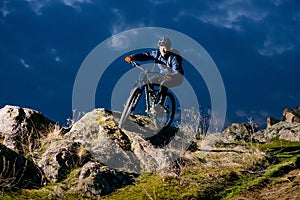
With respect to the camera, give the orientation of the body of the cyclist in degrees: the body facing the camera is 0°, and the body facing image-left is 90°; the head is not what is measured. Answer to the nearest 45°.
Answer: approximately 45°

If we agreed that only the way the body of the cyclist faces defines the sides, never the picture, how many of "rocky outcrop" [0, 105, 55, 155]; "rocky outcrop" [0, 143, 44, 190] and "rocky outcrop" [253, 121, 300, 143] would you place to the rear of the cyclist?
1

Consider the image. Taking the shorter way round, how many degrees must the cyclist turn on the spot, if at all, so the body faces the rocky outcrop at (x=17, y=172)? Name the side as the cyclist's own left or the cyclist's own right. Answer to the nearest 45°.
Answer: approximately 45° to the cyclist's own right

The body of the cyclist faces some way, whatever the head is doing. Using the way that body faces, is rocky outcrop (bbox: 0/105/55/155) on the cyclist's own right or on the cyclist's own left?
on the cyclist's own right

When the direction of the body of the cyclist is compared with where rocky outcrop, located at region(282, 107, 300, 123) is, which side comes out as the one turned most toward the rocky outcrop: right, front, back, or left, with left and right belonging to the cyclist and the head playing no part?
back

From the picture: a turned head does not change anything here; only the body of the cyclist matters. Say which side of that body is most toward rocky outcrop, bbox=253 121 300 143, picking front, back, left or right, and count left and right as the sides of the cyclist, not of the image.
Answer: back
